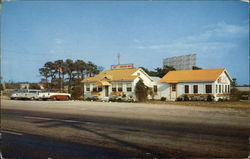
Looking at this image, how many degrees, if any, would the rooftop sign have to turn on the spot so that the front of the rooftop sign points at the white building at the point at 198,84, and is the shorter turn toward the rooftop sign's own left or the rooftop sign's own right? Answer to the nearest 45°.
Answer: approximately 45° to the rooftop sign's own left

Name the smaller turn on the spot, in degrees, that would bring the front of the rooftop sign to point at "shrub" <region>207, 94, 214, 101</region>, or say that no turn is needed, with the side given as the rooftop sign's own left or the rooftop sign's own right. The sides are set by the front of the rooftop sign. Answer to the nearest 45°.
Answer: approximately 45° to the rooftop sign's own left

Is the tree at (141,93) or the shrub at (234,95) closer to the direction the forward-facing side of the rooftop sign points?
the tree

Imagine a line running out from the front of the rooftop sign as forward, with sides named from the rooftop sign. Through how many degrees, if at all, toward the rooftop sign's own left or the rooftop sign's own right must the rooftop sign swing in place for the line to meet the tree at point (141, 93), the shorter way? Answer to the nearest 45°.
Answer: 0° — it already faces it

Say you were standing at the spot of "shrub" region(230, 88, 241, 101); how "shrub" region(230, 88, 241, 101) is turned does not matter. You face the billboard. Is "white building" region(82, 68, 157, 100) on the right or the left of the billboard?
left

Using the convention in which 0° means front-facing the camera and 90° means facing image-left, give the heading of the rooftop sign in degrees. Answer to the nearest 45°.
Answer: approximately 0°

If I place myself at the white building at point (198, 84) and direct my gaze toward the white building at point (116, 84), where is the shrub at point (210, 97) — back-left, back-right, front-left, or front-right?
back-left
